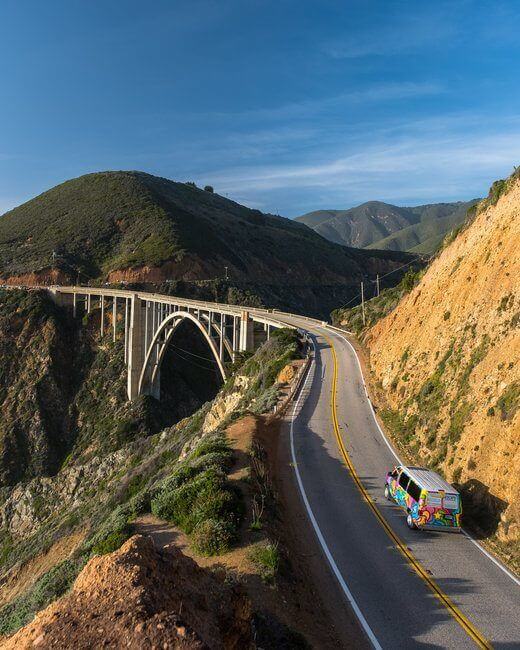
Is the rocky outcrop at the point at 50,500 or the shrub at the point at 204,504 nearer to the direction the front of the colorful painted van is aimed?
the rocky outcrop

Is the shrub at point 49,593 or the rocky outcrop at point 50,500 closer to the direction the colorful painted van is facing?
the rocky outcrop

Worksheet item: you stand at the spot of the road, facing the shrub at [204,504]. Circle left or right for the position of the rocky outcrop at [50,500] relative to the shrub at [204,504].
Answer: right

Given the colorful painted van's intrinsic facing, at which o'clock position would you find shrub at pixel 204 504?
The shrub is roughly at 10 o'clock from the colorful painted van.

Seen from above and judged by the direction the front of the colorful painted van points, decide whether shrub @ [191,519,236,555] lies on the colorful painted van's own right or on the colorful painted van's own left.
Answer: on the colorful painted van's own left

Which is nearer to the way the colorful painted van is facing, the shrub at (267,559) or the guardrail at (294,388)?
the guardrail

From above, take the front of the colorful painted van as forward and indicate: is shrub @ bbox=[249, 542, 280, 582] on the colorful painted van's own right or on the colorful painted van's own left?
on the colorful painted van's own left

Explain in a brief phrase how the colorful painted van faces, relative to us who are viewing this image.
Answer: facing away from the viewer and to the left of the viewer

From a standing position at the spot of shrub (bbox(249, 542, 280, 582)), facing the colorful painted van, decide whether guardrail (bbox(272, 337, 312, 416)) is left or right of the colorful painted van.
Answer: left
